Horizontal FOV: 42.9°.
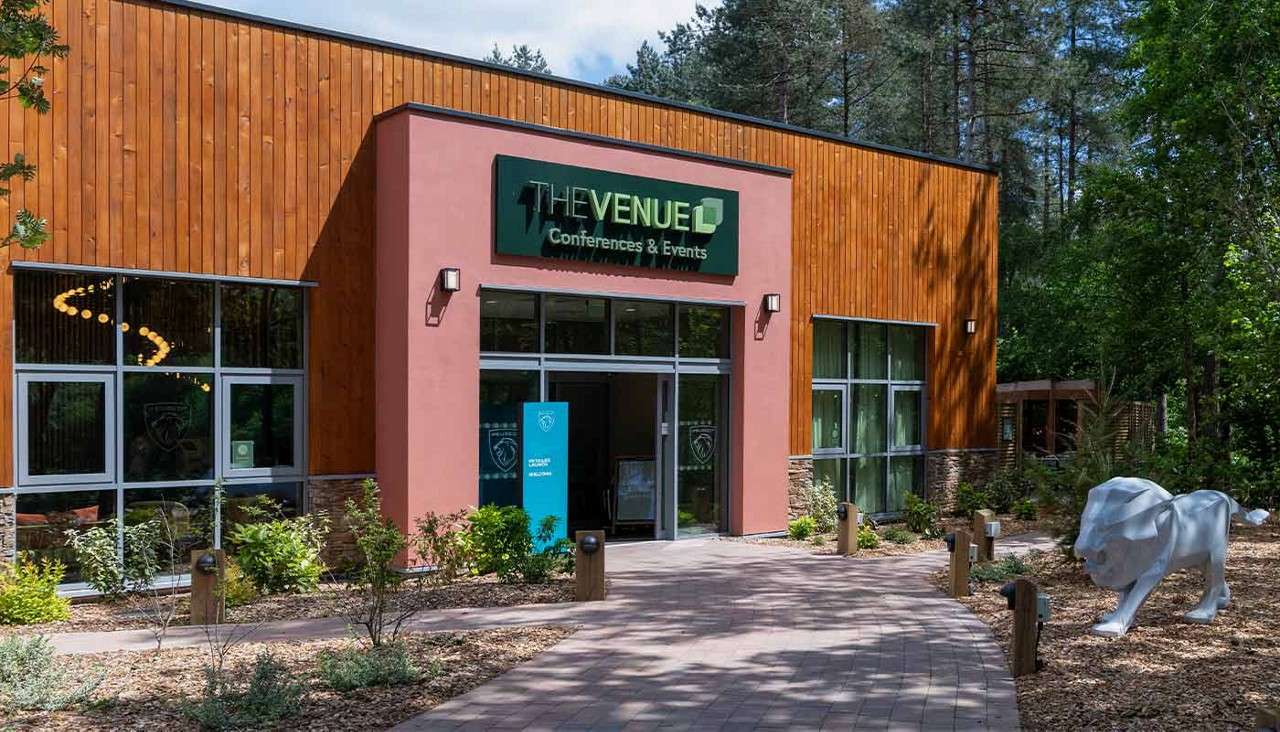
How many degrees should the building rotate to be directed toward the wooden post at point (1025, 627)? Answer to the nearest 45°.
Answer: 0° — it already faces it

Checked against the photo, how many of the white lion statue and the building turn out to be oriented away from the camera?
0

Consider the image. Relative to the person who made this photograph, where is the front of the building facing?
facing the viewer and to the right of the viewer

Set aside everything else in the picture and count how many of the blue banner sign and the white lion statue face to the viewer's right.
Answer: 0

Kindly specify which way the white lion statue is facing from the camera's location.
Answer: facing the viewer and to the left of the viewer

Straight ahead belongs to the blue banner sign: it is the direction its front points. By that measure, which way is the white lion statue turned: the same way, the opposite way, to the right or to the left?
to the right

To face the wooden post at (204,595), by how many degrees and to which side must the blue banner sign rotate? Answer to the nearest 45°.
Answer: approximately 45° to its right

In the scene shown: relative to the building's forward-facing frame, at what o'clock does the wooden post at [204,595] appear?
The wooden post is roughly at 2 o'clock from the building.

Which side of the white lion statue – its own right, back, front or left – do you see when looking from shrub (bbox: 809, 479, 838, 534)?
right

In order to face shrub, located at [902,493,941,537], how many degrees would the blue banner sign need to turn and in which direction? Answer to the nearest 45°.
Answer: approximately 135° to its left

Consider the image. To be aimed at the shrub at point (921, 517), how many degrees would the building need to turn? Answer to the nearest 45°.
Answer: approximately 90° to its left

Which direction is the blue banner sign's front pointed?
toward the camera

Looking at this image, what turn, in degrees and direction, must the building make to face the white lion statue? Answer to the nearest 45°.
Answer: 0° — it already faces it
